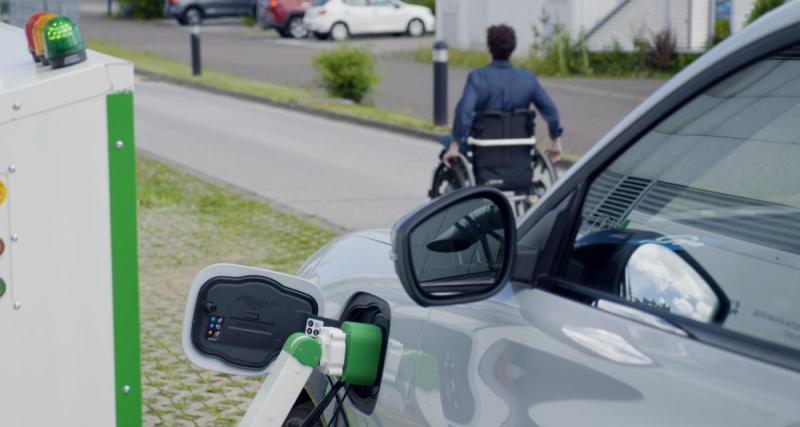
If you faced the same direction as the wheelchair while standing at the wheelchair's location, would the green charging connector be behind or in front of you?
behind

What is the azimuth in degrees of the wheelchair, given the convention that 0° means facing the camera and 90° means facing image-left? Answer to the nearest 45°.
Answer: approximately 180°

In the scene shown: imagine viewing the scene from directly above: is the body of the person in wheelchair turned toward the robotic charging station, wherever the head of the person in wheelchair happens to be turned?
no

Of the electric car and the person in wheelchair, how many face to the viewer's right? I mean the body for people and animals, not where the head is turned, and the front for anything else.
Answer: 0

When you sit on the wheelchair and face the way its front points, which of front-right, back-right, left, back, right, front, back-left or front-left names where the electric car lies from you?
back

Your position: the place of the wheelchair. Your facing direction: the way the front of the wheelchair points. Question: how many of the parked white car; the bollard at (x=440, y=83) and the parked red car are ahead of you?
3

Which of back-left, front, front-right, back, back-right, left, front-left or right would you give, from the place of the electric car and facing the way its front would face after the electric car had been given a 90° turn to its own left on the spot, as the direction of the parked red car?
back-right

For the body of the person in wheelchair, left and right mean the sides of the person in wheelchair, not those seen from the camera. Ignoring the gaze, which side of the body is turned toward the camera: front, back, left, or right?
back

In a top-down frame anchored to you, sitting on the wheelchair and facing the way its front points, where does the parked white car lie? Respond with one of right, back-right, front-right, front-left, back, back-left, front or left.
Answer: front

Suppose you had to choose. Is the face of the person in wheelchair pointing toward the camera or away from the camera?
away from the camera

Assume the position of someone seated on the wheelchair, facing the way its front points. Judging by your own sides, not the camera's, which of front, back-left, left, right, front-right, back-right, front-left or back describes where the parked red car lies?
front

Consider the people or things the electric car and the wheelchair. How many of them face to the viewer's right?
0

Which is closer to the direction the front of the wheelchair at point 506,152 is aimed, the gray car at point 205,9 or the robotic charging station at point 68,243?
the gray car

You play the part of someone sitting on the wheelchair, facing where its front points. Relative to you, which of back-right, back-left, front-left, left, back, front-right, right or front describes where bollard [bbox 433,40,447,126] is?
front

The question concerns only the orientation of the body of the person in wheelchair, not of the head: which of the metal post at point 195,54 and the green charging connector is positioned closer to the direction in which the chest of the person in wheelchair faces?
the metal post

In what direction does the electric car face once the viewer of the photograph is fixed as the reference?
facing away from the viewer and to the left of the viewer

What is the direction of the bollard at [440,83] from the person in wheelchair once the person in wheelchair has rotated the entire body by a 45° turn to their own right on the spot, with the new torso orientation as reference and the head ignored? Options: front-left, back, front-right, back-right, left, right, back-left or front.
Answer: front-left

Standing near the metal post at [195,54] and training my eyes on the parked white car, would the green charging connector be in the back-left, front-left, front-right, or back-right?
back-right
